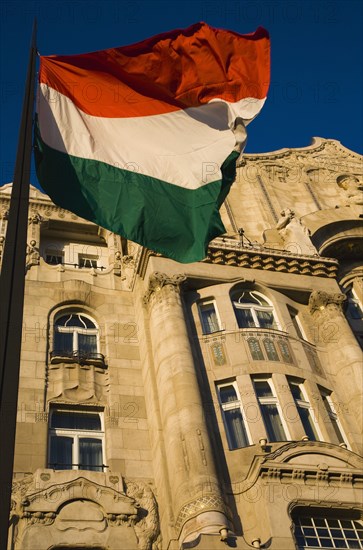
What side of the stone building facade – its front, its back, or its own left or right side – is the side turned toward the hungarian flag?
front

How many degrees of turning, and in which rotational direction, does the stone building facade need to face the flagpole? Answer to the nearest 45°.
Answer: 0° — it already faces it

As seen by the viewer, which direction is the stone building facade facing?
toward the camera
